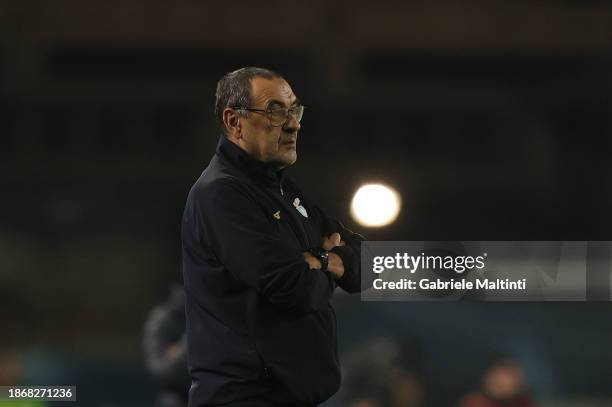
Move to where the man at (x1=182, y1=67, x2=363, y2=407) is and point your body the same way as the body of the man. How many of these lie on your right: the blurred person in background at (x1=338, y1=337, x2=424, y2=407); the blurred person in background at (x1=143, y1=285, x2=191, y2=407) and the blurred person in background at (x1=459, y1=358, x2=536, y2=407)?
0

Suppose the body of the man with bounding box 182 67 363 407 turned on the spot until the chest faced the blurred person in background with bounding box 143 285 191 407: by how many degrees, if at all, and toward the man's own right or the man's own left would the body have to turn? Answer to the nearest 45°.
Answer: approximately 135° to the man's own left

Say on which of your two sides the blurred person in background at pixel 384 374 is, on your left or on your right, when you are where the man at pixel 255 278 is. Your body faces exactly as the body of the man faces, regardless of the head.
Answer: on your left

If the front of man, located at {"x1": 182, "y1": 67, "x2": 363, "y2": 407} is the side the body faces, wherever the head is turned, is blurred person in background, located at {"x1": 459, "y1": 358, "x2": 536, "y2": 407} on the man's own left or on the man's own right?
on the man's own left
